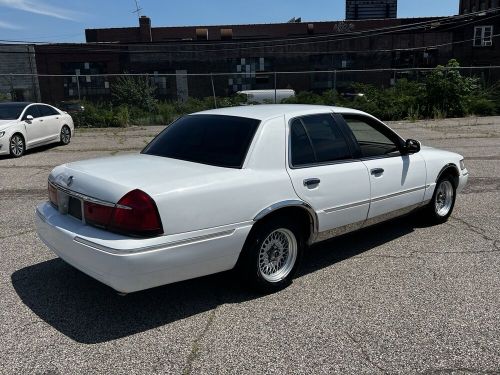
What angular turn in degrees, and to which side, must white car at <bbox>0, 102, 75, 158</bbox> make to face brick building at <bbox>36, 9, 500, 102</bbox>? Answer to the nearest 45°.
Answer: approximately 180°

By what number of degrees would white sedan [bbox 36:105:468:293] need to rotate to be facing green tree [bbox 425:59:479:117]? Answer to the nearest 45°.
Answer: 0° — it already faces it

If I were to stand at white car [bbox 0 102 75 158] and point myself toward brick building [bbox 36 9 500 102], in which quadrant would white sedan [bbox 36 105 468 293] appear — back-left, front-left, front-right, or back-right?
back-right

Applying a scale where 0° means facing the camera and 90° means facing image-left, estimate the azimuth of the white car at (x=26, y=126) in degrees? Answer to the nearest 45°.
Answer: approximately 45°

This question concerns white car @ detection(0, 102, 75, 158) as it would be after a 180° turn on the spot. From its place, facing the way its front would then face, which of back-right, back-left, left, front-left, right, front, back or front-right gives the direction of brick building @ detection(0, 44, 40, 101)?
front-left

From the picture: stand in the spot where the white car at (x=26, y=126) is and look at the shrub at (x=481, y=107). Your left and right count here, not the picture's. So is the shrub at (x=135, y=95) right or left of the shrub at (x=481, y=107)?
left

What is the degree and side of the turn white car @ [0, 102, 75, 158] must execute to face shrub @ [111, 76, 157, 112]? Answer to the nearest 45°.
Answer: approximately 180°

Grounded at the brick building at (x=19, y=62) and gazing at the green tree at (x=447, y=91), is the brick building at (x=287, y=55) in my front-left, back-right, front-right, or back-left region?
front-left

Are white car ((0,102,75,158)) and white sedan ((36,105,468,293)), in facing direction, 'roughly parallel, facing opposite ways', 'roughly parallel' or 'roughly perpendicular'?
roughly parallel, facing opposite ways

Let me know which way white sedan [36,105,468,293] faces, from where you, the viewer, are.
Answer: facing away from the viewer and to the right of the viewer

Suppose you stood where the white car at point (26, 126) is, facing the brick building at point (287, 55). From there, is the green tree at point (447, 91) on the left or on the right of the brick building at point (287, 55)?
right

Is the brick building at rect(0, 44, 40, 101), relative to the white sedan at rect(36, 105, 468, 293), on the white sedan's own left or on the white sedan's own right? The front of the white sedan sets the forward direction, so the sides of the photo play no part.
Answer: on the white sedan's own left

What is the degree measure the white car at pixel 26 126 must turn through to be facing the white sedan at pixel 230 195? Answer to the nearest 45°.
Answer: approximately 45° to its left
